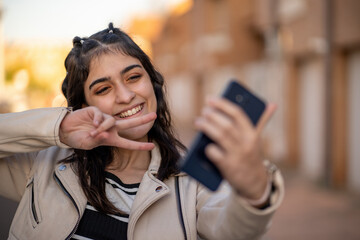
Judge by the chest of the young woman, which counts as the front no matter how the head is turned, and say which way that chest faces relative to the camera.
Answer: toward the camera

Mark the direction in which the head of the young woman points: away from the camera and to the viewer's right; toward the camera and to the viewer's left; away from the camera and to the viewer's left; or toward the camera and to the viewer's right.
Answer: toward the camera and to the viewer's right
